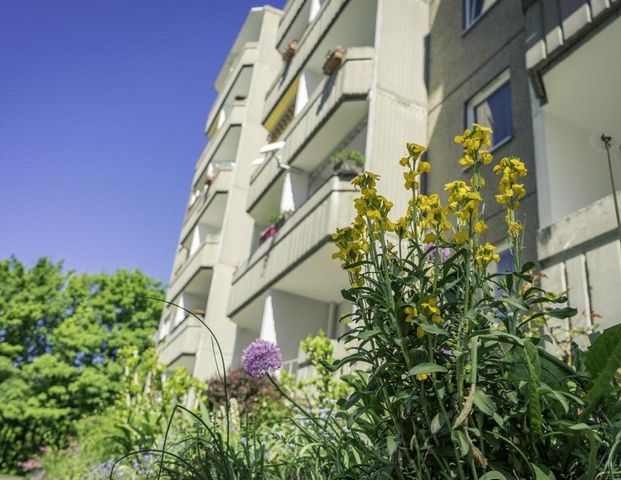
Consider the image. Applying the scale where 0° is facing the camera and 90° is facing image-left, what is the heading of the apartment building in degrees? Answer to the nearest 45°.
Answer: approximately 45°

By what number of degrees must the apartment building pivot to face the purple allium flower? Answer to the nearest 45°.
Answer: approximately 45° to its left

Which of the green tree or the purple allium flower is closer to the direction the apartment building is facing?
the purple allium flower

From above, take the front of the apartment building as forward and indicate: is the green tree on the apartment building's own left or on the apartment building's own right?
on the apartment building's own right
